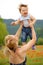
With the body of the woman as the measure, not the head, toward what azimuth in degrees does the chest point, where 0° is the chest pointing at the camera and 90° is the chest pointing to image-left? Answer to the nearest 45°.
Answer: approximately 225°
